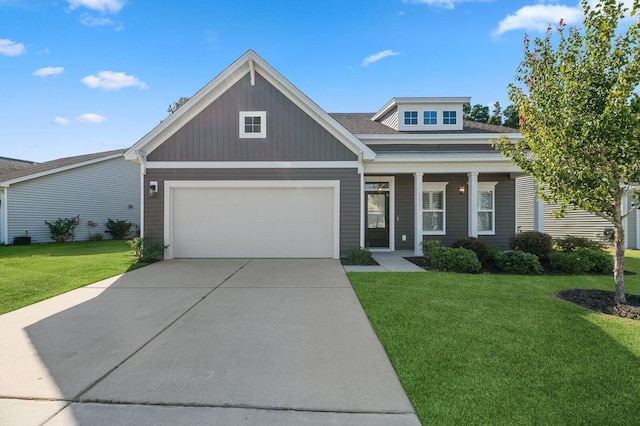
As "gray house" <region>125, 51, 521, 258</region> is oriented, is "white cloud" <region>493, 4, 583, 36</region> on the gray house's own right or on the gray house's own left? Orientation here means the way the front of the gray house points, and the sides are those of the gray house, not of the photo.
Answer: on the gray house's own left

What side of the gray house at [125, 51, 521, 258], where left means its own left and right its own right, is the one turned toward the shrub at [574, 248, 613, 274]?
left

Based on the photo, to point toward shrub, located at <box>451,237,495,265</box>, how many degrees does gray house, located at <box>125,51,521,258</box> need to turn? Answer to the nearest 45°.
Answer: approximately 90° to its left

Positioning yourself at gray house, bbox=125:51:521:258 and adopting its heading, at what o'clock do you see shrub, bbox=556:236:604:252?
The shrub is roughly at 9 o'clock from the gray house.

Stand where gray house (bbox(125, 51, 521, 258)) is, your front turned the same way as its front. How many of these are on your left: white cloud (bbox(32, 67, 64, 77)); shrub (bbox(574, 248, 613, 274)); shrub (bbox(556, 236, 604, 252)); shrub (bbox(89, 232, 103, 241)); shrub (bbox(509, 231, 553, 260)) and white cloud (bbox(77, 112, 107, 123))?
3

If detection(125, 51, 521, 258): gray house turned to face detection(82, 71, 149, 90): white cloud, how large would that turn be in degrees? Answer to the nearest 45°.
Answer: approximately 135° to its right

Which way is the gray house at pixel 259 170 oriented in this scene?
toward the camera

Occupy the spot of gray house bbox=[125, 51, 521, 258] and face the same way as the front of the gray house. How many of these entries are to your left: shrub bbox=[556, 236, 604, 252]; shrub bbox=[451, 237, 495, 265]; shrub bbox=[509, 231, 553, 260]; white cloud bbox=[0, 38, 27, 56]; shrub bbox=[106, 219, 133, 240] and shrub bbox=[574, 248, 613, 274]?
4
